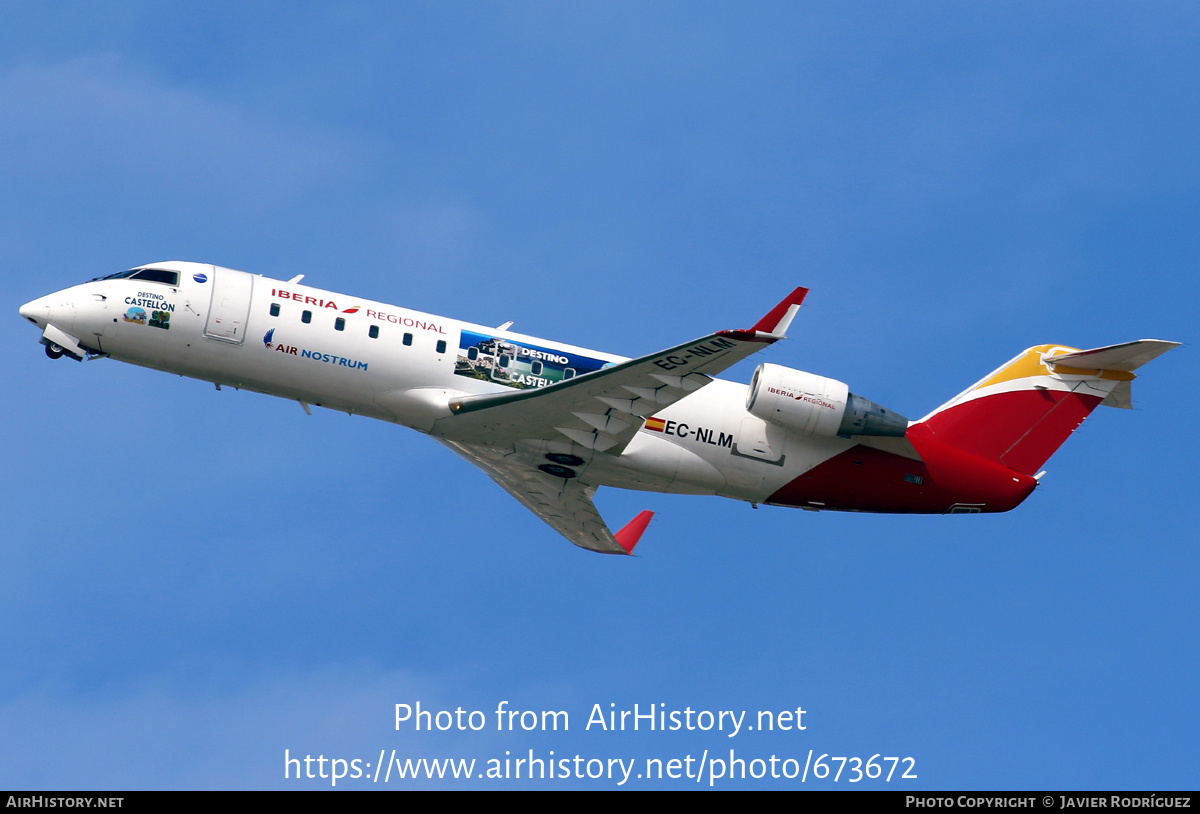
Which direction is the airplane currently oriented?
to the viewer's left
